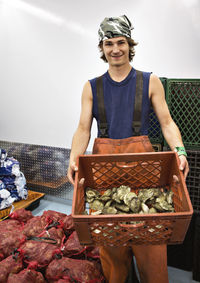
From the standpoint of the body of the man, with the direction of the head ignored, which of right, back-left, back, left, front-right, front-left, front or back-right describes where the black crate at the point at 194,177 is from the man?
back-left

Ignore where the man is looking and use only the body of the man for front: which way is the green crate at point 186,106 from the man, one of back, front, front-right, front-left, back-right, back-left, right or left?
back-left

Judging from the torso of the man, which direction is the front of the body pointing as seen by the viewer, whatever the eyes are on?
toward the camera
